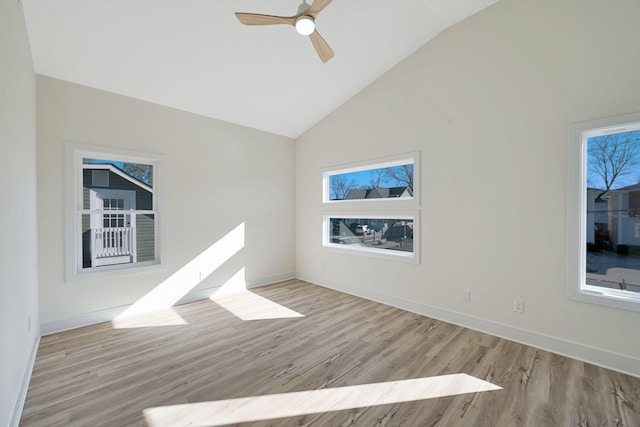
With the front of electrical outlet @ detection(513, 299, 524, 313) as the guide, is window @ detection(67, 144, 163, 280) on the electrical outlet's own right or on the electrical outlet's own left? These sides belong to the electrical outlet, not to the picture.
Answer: on the electrical outlet's own right

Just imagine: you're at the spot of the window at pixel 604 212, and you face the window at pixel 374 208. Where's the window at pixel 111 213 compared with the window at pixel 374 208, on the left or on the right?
left

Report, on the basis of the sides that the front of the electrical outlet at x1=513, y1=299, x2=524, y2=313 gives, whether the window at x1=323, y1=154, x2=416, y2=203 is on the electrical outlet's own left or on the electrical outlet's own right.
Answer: on the electrical outlet's own right

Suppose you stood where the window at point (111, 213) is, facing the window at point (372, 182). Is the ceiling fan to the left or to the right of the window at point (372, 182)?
right

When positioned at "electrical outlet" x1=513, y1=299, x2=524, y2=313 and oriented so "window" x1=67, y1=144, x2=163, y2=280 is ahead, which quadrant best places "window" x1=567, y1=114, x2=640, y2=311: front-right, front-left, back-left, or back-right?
back-left

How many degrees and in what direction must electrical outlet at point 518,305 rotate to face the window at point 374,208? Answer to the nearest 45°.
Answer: approximately 90° to its right
